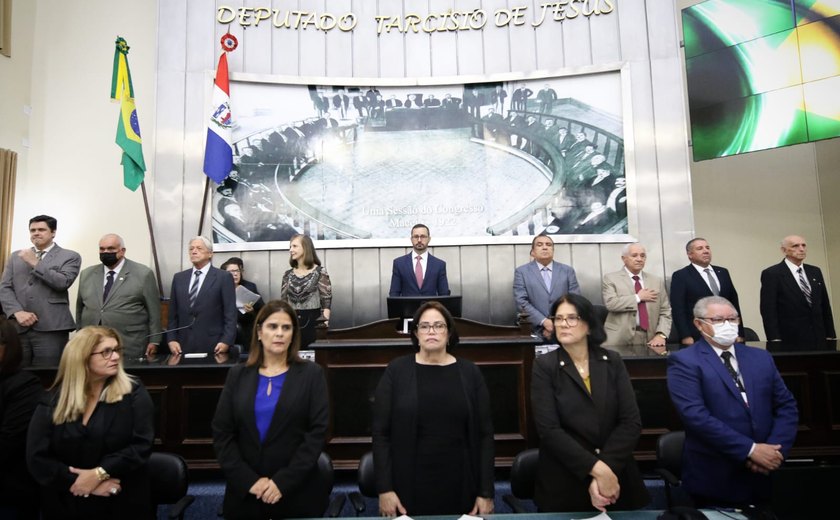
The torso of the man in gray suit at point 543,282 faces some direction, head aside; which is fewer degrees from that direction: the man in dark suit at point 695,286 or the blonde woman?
the blonde woman

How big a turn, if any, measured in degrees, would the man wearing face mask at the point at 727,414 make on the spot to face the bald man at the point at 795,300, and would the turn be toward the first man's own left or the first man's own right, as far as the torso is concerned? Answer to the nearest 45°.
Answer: approximately 135° to the first man's own left

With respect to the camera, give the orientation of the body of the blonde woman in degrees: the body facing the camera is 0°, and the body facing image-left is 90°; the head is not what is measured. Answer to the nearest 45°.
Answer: approximately 0°

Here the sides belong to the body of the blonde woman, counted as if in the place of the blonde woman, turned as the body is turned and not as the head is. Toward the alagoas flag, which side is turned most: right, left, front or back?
back

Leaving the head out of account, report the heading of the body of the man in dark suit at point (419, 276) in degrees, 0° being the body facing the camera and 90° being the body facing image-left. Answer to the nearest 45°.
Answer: approximately 0°

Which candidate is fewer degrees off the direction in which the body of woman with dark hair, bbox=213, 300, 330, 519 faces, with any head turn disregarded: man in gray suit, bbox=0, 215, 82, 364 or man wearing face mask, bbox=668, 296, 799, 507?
the man wearing face mask
